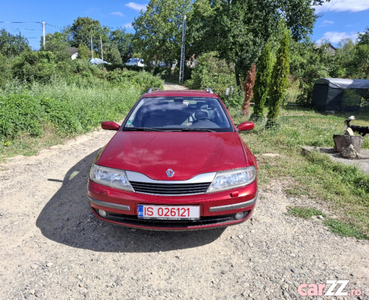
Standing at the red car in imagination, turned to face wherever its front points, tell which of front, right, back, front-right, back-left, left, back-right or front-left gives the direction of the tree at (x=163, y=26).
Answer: back

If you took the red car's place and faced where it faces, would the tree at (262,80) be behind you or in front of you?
behind

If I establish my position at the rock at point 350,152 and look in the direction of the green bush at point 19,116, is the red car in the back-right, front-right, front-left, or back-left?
front-left

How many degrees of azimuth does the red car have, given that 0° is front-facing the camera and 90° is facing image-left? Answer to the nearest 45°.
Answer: approximately 0°

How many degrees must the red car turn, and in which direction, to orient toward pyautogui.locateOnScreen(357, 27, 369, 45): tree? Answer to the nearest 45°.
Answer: approximately 135° to its left

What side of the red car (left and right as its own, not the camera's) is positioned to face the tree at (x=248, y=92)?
back

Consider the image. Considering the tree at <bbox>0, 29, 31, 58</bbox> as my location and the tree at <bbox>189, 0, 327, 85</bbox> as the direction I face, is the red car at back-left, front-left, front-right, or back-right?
front-right

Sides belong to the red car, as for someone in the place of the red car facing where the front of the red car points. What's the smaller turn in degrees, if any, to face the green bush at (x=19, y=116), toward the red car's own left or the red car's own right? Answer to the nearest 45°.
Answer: approximately 135° to the red car's own right
